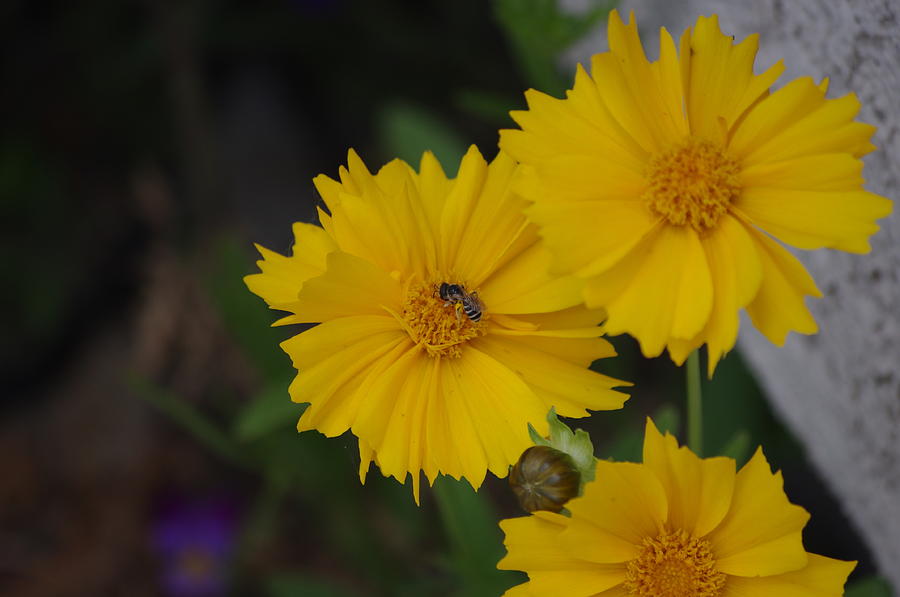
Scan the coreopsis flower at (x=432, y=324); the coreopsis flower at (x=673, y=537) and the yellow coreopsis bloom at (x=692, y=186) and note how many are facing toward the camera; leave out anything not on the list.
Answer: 3

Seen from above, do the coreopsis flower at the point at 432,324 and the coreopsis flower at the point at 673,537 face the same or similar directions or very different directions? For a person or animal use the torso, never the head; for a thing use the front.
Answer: same or similar directions

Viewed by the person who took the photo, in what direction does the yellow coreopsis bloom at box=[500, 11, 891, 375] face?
facing the viewer

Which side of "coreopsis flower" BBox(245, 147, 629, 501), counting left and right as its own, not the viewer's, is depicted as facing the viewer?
front

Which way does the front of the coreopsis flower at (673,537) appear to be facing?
toward the camera

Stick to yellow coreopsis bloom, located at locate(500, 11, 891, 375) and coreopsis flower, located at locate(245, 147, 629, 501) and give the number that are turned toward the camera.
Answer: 2
